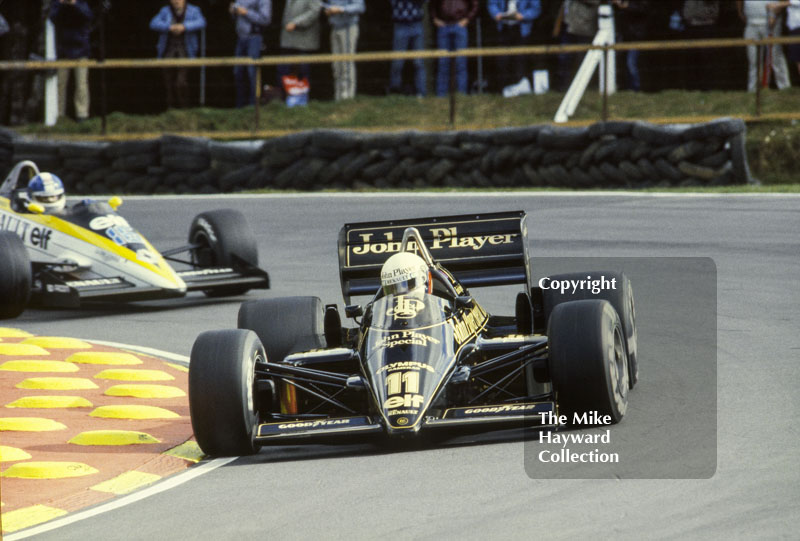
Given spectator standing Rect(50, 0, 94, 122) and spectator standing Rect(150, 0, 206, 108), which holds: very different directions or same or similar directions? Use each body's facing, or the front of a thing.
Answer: same or similar directions

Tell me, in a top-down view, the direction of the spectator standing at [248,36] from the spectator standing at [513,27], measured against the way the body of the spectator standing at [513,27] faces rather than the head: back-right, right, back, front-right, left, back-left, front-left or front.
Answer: right

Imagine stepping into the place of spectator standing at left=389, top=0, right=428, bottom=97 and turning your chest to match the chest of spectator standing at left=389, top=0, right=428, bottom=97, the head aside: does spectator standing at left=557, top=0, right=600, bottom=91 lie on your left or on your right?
on your left

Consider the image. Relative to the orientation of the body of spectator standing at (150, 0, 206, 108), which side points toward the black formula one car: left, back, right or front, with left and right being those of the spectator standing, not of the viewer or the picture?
front

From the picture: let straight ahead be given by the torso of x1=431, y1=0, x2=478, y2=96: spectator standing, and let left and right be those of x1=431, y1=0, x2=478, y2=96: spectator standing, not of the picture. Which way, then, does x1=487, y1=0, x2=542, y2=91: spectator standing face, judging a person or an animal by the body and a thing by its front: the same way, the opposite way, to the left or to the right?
the same way

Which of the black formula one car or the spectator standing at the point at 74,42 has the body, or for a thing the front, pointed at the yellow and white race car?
the spectator standing

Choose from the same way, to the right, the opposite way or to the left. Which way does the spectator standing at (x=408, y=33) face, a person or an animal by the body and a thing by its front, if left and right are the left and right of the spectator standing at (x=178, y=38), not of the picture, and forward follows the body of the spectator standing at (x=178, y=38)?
the same way

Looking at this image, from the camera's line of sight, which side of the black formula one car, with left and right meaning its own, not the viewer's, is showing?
front

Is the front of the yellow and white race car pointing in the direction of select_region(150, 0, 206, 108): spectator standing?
no

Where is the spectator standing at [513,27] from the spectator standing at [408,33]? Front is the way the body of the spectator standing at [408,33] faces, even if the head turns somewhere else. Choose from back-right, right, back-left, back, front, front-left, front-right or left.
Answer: left

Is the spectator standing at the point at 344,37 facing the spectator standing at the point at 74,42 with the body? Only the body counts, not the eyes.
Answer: no

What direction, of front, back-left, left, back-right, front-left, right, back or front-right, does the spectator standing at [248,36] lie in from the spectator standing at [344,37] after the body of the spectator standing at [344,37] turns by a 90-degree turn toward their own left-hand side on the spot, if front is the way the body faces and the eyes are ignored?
back

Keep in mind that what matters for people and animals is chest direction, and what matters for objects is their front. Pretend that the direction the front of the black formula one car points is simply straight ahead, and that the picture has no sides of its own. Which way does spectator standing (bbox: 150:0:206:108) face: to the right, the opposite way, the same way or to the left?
the same way

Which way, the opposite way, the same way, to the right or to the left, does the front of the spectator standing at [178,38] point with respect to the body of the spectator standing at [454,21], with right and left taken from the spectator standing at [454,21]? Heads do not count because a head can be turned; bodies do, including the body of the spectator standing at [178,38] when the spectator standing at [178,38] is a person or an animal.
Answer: the same way

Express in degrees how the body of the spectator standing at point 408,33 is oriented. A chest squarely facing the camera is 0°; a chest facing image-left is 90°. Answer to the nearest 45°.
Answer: approximately 0°

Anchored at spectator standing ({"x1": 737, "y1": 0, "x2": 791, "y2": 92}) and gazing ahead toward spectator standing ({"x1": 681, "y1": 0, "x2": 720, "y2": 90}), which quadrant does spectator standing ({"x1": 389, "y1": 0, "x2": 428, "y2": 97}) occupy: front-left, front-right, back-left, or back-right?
front-left

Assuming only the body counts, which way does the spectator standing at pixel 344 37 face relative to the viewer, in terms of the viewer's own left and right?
facing the viewer

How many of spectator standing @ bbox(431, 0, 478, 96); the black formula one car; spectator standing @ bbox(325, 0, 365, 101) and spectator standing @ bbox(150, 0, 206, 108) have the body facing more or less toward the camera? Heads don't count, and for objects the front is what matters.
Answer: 4
